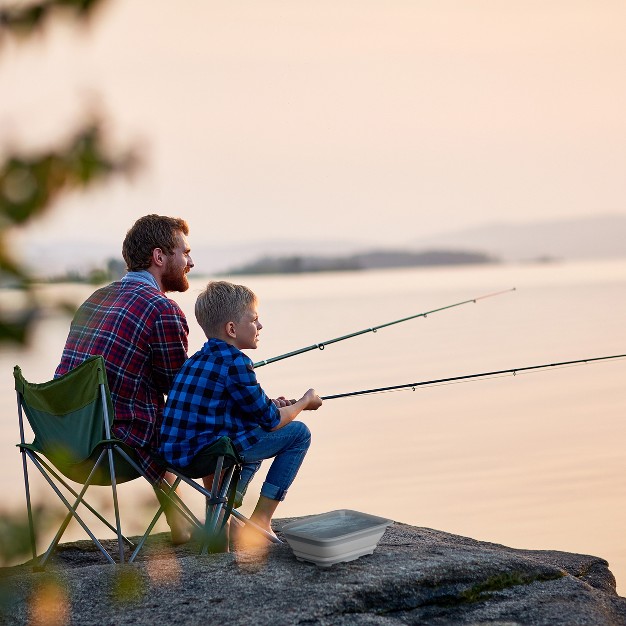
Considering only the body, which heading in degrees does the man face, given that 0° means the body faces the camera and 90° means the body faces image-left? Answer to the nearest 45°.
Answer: approximately 225°

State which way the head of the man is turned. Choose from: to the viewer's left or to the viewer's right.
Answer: to the viewer's right

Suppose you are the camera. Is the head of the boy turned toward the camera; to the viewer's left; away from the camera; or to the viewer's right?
to the viewer's right

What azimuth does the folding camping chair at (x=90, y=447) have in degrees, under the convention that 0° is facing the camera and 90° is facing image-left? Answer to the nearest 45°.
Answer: approximately 225°
